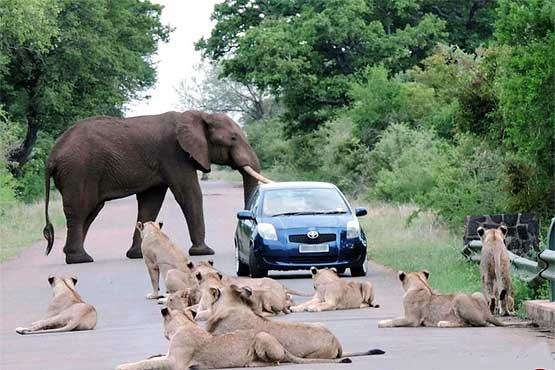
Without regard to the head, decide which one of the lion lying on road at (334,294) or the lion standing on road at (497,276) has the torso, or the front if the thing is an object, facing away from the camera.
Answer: the lion standing on road

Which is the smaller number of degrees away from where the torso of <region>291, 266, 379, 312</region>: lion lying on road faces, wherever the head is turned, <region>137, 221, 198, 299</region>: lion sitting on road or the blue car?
the lion sitting on road

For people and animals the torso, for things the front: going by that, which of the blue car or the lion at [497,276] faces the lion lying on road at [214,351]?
the blue car

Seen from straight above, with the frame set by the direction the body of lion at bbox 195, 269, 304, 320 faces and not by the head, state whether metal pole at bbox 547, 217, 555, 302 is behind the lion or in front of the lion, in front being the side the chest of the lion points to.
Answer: behind

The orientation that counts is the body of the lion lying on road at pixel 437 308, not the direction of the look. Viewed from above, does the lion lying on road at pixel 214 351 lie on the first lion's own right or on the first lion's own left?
on the first lion's own left

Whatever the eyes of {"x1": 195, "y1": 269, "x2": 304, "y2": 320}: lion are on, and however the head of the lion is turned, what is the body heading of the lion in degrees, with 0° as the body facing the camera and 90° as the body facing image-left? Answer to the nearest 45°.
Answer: approximately 90°

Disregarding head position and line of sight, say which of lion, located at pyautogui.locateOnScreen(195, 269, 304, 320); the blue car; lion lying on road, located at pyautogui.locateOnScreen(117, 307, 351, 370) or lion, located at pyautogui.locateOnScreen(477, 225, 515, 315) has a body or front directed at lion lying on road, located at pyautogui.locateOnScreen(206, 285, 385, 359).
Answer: the blue car

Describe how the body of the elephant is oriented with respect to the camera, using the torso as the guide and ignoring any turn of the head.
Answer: to the viewer's right

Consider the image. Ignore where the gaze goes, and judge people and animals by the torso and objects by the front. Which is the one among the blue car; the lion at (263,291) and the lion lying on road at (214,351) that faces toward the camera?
the blue car

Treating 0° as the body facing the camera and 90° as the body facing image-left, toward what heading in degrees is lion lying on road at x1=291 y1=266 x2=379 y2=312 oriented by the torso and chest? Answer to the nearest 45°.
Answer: approximately 90°

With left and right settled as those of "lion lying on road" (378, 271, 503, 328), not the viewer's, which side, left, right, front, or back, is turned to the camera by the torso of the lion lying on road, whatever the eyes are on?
left

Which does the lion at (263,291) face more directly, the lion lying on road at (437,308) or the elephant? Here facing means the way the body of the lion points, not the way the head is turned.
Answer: the elephant

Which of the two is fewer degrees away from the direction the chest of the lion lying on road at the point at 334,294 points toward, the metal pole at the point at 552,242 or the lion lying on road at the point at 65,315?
the lion lying on road
